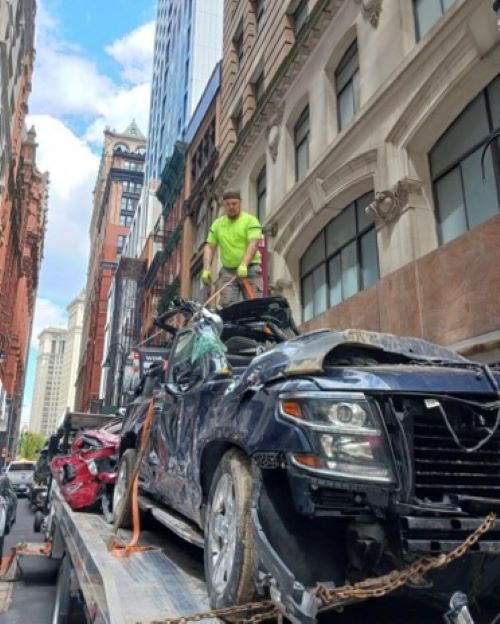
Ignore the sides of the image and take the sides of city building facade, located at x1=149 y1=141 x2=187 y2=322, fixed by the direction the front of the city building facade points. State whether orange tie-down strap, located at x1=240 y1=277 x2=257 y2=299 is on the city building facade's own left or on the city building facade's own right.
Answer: on the city building facade's own left

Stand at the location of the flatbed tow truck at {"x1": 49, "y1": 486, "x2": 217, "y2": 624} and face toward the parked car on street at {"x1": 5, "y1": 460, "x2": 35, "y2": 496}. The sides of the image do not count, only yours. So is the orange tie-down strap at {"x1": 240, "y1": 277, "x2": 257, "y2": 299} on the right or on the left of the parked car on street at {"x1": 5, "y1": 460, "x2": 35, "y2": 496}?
right

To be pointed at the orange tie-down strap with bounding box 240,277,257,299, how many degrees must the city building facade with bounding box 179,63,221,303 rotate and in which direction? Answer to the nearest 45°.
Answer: approximately 90° to its left

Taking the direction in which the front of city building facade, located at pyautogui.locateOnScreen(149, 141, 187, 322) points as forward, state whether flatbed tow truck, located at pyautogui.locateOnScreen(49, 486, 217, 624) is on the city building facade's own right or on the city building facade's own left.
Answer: on the city building facade's own left

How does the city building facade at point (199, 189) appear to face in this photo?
to the viewer's left

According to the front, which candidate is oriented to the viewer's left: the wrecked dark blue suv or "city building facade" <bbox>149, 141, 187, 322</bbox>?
the city building facade

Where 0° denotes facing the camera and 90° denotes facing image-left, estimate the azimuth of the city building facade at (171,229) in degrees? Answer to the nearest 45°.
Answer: approximately 90°

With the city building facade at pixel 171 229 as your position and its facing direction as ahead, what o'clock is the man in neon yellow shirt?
The man in neon yellow shirt is roughly at 9 o'clock from the city building facade.

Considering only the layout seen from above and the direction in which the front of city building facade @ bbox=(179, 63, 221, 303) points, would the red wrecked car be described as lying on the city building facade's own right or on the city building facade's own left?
on the city building facade's own left

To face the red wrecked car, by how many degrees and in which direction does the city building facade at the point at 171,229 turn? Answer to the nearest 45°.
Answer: approximately 90° to its left

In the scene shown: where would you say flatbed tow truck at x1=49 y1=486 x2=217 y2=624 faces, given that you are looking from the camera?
facing away from the viewer and to the left of the viewer

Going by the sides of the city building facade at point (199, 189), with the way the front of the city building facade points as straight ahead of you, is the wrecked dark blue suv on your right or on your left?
on your left

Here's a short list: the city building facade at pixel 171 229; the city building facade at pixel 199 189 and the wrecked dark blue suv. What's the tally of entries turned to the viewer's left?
2

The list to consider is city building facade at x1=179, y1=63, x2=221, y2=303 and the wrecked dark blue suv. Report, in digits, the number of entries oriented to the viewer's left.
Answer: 1
